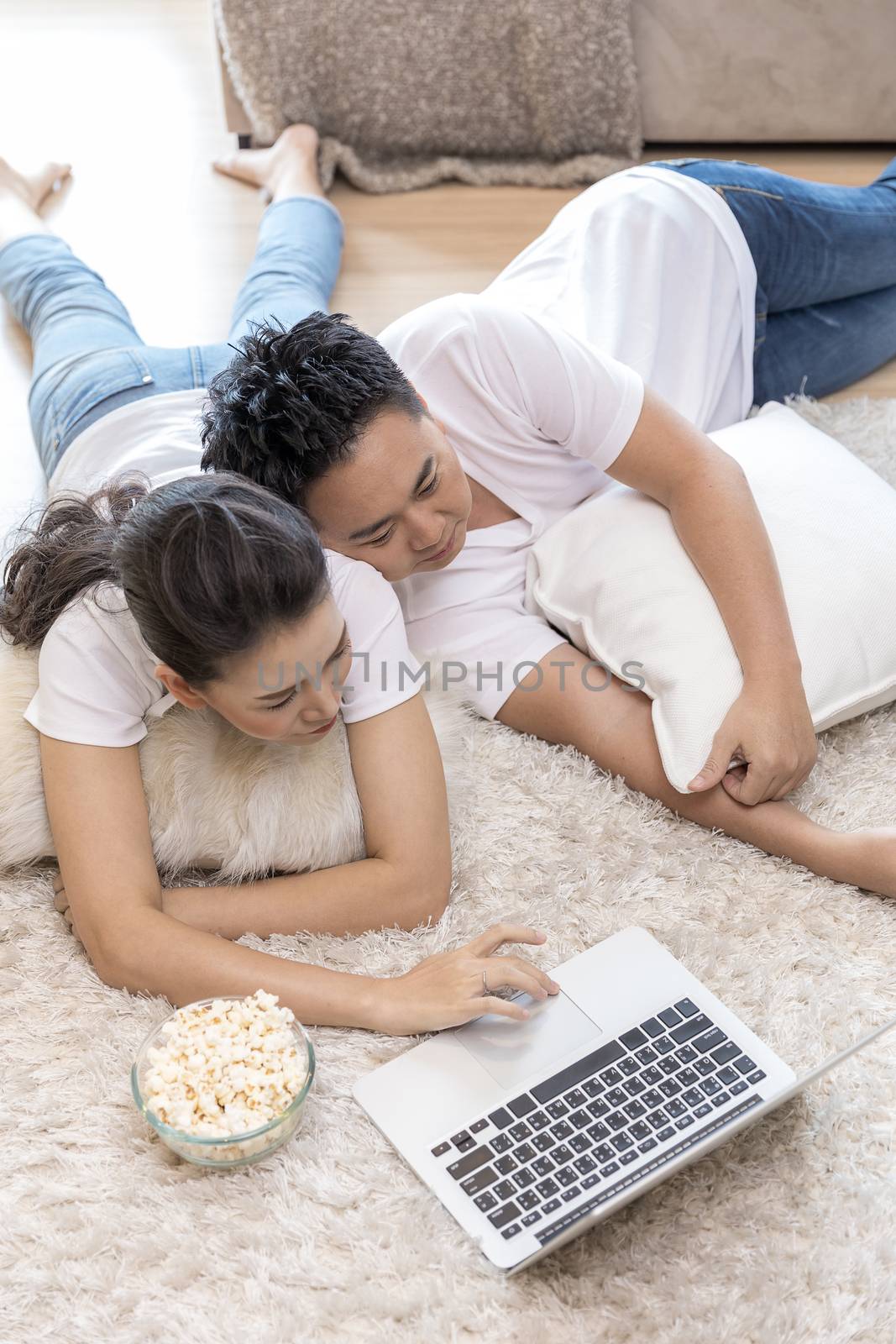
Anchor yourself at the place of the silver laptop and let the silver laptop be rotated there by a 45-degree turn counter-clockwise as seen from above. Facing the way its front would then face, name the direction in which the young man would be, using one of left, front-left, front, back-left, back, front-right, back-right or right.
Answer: right

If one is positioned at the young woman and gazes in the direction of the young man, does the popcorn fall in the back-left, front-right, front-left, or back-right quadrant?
back-right

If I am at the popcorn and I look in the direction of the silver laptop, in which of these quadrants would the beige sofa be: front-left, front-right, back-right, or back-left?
front-left

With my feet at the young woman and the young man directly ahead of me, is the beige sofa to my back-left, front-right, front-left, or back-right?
front-left

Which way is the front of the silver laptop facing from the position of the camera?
facing away from the viewer and to the left of the viewer

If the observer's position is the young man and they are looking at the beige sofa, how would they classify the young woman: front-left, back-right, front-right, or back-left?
back-left

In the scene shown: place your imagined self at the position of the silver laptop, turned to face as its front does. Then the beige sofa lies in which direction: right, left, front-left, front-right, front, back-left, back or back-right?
front-right
